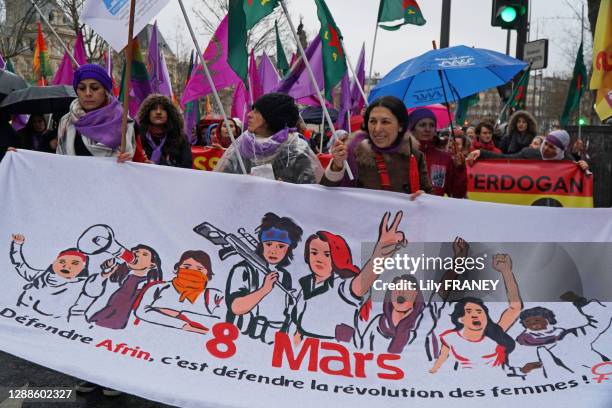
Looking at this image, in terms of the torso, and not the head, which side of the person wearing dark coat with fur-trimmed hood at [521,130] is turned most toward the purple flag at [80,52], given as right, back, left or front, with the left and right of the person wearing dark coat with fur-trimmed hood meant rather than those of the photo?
right

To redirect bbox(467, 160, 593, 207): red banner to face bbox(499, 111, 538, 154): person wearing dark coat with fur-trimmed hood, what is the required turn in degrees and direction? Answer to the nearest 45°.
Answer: approximately 180°

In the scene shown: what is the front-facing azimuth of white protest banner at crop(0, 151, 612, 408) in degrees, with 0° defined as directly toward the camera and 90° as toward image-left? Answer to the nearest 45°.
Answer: approximately 0°

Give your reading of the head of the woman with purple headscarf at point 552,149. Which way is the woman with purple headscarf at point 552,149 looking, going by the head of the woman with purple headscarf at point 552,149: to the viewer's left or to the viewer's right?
to the viewer's left

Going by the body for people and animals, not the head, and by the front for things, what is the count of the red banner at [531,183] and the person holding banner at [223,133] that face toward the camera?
2

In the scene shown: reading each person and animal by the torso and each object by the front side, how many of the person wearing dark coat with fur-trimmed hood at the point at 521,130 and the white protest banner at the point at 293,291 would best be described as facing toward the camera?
2
